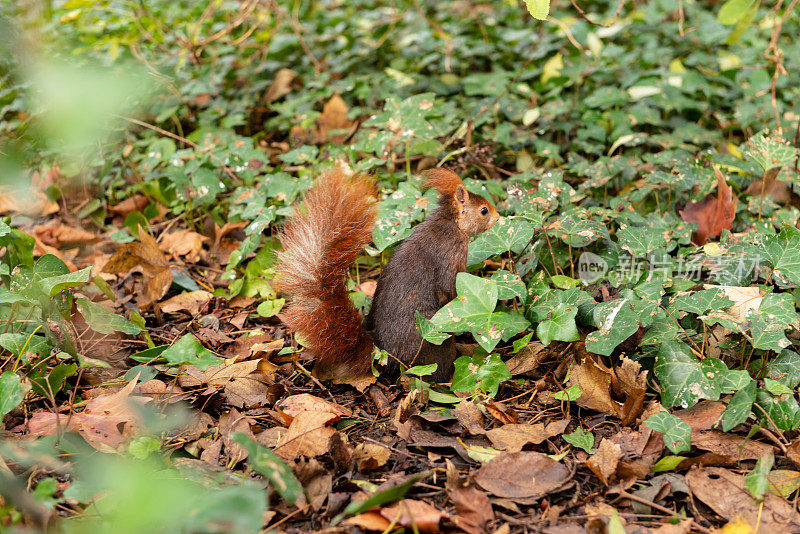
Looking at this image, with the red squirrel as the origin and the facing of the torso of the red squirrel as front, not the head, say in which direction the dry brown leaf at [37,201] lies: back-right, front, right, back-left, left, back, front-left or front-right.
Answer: back-left

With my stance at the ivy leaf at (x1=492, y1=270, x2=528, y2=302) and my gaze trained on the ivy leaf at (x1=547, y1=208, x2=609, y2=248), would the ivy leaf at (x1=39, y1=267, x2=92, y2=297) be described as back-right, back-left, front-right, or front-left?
back-left

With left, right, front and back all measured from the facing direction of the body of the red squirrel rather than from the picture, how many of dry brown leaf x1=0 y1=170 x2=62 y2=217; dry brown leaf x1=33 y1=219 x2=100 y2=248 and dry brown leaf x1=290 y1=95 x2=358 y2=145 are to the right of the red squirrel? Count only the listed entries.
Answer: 0

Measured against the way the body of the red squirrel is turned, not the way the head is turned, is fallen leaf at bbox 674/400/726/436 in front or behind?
in front

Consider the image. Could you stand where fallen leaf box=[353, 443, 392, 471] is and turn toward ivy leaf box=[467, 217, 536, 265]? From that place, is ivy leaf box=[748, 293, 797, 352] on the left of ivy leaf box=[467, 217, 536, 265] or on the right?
right

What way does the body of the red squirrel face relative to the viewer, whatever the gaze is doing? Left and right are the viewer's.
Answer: facing to the right of the viewer

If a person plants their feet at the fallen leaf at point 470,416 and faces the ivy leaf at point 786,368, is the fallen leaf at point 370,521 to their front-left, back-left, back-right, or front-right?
back-right

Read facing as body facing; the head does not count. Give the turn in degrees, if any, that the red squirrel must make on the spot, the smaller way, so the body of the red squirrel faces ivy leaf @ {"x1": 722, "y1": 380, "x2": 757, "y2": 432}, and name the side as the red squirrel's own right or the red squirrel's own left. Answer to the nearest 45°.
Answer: approximately 45° to the red squirrel's own right

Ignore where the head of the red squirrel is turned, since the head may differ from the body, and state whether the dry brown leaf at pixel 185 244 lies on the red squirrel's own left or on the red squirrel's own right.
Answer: on the red squirrel's own left

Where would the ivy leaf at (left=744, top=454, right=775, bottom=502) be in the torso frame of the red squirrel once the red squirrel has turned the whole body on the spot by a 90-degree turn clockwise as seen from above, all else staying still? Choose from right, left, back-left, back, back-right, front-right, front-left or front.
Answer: front-left

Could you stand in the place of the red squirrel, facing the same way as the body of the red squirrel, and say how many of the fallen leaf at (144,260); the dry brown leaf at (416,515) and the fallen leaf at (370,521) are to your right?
2

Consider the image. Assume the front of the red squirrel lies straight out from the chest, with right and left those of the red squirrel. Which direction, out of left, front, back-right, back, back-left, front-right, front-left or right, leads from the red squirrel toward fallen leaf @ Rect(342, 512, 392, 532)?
right

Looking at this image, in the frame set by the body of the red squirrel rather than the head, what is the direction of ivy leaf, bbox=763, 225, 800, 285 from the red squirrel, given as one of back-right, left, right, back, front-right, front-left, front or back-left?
front

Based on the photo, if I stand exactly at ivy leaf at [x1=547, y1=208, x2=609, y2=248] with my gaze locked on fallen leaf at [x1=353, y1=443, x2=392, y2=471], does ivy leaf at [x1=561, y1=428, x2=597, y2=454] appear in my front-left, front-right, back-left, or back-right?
front-left
